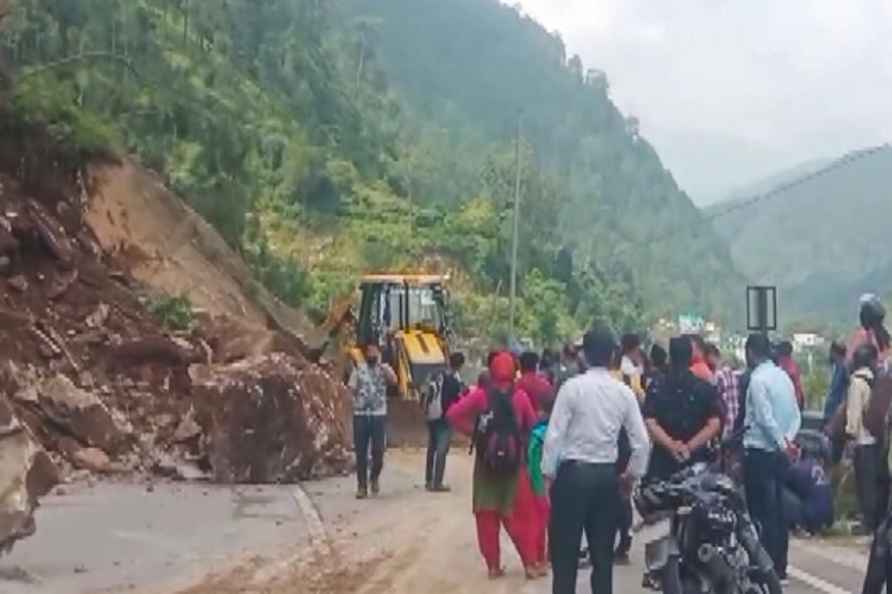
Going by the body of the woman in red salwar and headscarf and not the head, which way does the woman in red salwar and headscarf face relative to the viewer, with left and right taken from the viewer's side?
facing away from the viewer

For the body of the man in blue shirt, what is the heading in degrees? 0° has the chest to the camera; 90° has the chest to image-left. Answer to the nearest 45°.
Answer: approximately 135°

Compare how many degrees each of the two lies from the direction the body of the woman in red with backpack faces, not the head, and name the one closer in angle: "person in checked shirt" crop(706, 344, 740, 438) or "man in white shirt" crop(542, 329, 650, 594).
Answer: the person in checked shirt

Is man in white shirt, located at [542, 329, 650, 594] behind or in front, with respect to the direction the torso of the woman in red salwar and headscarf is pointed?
behind

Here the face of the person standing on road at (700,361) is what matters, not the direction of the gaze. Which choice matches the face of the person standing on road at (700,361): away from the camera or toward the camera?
away from the camera
